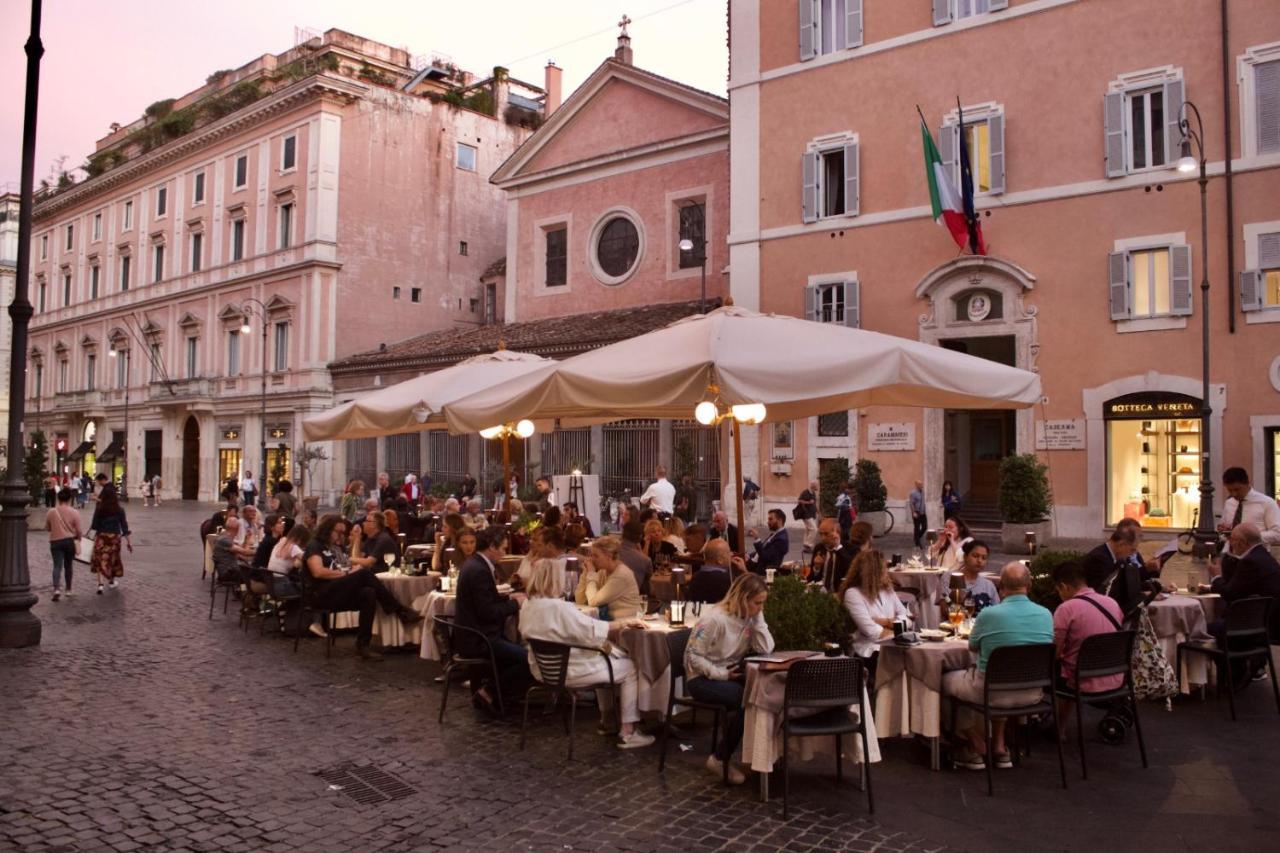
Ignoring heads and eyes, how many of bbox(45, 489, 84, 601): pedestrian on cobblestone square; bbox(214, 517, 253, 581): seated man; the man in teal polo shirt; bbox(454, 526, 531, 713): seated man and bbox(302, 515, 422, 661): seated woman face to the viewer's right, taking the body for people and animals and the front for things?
3

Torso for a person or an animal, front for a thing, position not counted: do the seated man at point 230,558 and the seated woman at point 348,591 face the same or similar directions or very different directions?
same or similar directions

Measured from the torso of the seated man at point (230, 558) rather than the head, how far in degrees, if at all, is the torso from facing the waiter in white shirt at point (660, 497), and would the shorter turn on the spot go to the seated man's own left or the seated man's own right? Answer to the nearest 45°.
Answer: approximately 45° to the seated man's own left

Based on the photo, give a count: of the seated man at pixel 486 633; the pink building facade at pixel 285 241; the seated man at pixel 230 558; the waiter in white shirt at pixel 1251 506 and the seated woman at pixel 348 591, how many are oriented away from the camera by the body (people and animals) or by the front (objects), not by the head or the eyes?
0

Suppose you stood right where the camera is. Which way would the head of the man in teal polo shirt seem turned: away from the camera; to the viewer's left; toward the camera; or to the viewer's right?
away from the camera

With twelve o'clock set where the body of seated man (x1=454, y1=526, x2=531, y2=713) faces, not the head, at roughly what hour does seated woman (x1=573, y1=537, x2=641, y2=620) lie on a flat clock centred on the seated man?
The seated woman is roughly at 12 o'clock from the seated man.

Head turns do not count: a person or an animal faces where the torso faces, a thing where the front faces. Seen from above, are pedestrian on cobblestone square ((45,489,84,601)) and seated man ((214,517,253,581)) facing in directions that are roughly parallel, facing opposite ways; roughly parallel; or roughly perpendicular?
roughly perpendicular

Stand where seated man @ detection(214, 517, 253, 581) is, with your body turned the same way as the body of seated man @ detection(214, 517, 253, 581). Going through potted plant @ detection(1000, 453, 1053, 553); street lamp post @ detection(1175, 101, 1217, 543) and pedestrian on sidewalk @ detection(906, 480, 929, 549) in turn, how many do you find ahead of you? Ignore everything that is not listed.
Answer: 3

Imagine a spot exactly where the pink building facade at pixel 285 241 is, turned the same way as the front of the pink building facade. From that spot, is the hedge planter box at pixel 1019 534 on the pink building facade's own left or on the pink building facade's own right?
on the pink building facade's own left

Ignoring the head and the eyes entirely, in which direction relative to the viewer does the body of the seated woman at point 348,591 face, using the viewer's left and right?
facing to the right of the viewer

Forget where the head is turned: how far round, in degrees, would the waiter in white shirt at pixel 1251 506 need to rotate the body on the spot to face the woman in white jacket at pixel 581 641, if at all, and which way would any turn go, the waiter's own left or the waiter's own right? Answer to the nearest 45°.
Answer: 0° — they already face them
